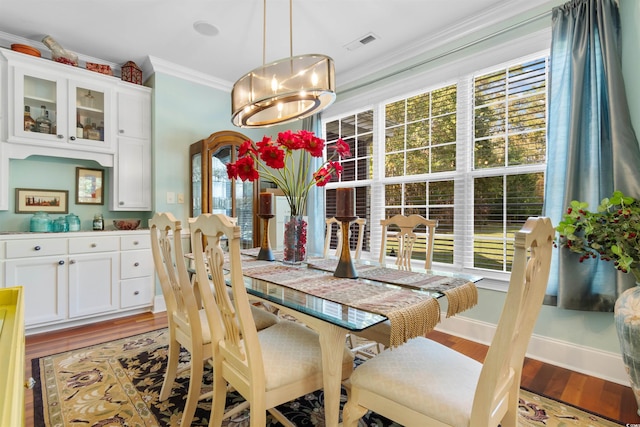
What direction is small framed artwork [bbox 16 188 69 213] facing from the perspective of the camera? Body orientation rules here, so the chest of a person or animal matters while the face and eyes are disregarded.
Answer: toward the camera

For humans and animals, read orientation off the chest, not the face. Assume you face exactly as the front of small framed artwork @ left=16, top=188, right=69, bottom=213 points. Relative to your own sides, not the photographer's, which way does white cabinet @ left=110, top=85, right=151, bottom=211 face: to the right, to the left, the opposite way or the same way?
the same way

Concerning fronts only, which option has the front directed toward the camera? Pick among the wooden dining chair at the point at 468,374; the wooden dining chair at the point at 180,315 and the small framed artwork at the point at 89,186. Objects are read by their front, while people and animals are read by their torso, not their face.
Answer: the small framed artwork

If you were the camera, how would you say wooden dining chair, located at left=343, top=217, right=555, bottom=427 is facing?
facing away from the viewer and to the left of the viewer

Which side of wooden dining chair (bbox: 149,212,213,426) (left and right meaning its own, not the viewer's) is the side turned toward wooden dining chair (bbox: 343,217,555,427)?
right

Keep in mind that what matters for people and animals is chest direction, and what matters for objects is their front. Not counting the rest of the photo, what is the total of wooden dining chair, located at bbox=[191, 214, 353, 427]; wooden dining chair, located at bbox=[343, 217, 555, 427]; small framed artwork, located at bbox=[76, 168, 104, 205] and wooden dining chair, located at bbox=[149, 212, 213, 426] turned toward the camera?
1

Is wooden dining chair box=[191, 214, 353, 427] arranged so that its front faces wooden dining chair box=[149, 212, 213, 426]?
no

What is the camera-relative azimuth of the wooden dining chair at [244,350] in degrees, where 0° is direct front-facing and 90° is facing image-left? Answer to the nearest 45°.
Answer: approximately 225°

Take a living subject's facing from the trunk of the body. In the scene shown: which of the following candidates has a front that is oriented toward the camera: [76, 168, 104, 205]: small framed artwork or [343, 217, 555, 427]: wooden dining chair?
the small framed artwork

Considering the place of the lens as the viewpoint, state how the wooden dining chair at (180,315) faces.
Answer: facing away from the viewer and to the right of the viewer

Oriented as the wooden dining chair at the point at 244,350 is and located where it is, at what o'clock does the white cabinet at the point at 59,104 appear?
The white cabinet is roughly at 9 o'clock from the wooden dining chair.

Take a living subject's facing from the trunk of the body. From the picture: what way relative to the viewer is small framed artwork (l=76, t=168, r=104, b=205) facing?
toward the camera

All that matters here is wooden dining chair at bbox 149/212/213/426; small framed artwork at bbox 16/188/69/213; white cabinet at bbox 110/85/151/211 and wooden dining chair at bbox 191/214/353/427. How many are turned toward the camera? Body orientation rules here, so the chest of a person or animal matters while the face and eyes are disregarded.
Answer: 2

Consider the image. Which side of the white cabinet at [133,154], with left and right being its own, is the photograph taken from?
front

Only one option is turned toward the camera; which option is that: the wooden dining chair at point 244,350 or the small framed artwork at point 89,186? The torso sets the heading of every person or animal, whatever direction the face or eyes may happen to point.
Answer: the small framed artwork

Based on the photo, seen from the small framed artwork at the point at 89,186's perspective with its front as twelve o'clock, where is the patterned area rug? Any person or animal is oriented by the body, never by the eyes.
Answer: The patterned area rug is roughly at 12 o'clock from the small framed artwork.

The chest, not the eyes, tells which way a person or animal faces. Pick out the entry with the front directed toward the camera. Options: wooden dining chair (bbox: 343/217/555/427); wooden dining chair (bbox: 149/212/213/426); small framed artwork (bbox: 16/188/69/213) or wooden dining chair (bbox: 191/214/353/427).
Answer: the small framed artwork

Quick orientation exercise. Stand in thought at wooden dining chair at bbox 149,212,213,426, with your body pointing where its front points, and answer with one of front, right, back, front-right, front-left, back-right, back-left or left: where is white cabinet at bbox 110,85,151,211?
front-left

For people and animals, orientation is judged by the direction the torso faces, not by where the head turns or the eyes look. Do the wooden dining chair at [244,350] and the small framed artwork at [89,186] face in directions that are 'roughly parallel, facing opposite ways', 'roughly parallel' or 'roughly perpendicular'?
roughly perpendicular

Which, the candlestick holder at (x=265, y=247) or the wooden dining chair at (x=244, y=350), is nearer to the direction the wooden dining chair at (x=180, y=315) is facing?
the candlestick holder
